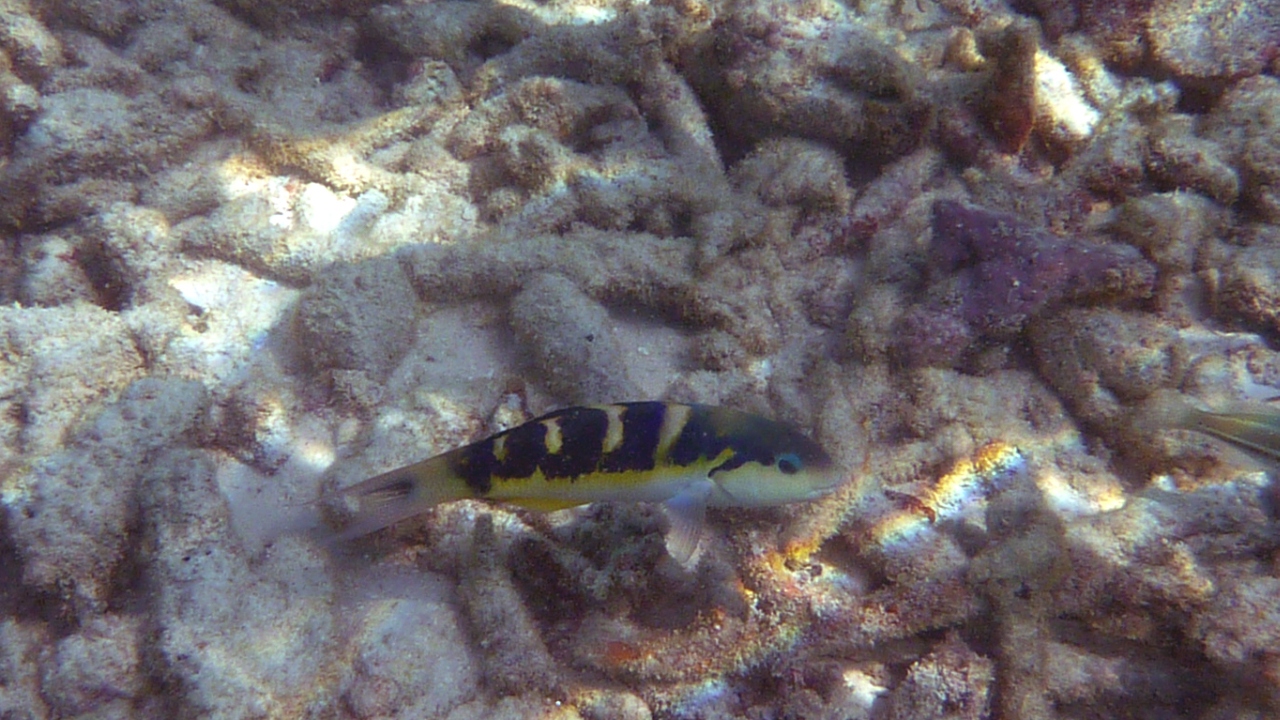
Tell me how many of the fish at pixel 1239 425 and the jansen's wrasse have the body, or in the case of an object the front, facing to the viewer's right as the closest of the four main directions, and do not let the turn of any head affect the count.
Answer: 2

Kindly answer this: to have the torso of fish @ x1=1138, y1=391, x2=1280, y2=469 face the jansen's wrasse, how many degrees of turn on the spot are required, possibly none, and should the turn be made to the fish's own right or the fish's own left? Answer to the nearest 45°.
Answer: approximately 135° to the fish's own right

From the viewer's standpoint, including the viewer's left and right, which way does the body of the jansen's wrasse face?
facing to the right of the viewer

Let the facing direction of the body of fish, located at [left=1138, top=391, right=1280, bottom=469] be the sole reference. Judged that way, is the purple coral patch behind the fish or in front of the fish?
behind

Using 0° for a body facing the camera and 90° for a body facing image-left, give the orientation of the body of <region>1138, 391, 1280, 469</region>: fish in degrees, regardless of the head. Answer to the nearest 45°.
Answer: approximately 270°

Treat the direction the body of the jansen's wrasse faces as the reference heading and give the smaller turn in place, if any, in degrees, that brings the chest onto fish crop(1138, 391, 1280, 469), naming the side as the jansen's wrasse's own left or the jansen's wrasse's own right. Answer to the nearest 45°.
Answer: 0° — it already faces it

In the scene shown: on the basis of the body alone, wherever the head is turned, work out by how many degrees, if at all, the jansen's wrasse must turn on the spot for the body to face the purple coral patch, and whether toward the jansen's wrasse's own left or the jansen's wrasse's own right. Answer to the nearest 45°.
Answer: approximately 45° to the jansen's wrasse's own left
